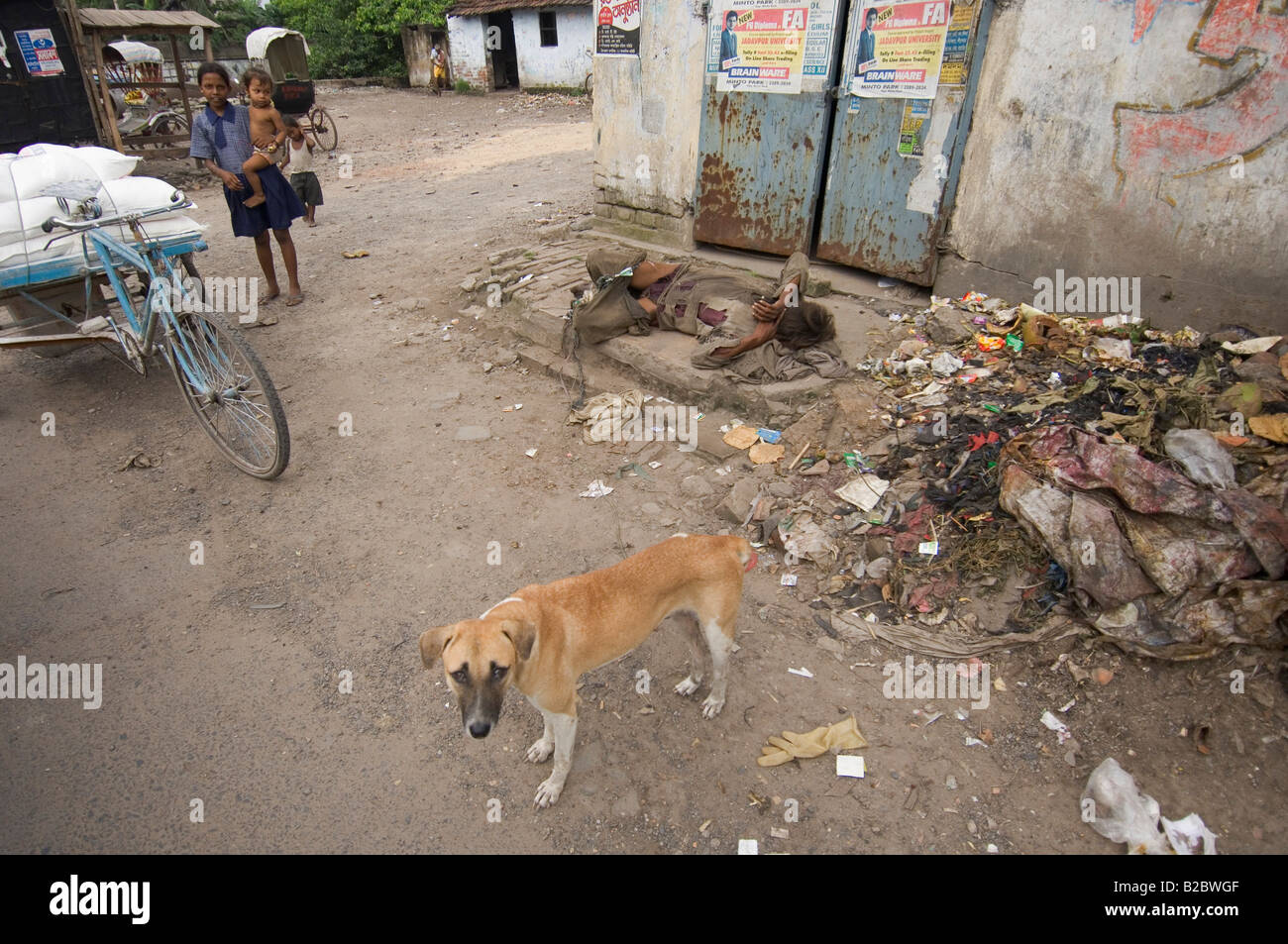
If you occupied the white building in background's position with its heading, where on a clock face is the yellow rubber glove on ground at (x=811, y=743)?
The yellow rubber glove on ground is roughly at 12 o'clock from the white building in background.

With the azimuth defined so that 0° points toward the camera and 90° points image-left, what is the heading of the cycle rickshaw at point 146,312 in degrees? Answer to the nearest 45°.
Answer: approximately 315°

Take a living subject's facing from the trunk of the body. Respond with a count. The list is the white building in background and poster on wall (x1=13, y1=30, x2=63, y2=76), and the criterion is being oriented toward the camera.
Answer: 2

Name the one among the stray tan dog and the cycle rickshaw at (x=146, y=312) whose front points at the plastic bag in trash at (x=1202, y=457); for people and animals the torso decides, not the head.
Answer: the cycle rickshaw

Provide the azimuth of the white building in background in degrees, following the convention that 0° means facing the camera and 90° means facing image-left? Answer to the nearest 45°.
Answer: approximately 0°

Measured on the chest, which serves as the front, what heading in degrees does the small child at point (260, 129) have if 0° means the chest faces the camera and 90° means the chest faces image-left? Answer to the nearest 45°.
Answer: approximately 45°

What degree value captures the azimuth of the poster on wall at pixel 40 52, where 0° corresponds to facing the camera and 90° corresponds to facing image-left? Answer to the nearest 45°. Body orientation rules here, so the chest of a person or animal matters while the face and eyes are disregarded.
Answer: approximately 0°

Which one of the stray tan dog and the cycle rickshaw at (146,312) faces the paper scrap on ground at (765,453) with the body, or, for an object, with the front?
the cycle rickshaw

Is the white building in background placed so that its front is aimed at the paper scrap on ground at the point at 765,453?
yes

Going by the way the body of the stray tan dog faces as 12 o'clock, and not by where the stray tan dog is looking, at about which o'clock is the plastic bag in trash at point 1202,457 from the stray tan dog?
The plastic bag in trash is roughly at 7 o'clock from the stray tan dog.

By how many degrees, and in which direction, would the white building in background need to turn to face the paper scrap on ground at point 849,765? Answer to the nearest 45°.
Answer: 0° — it already faces it

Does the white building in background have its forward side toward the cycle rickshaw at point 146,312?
yes

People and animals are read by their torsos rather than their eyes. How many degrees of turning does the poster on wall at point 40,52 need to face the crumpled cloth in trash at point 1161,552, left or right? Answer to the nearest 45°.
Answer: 0° — it already faces it
